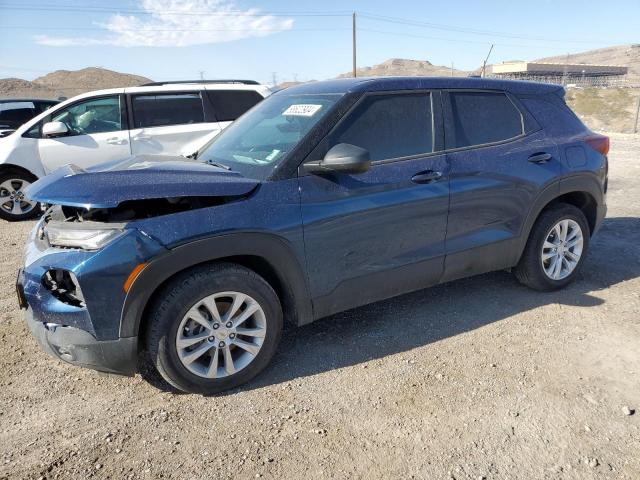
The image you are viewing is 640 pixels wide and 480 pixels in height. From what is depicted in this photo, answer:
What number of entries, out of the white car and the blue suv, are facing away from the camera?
0

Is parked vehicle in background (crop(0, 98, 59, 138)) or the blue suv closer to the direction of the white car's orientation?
the parked vehicle in background

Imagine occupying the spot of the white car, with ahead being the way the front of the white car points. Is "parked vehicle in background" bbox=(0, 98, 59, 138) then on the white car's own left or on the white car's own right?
on the white car's own right

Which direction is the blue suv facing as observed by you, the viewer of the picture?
facing the viewer and to the left of the viewer

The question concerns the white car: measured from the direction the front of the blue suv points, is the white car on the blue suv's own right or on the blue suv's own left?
on the blue suv's own right

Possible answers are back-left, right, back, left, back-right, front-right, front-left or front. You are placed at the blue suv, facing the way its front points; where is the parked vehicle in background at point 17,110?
right

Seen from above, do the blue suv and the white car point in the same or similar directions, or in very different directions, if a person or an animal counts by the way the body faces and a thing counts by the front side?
same or similar directions

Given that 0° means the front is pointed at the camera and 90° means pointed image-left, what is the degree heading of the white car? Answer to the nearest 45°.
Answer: approximately 90°

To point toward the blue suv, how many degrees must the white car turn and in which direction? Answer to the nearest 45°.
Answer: approximately 90° to its left
